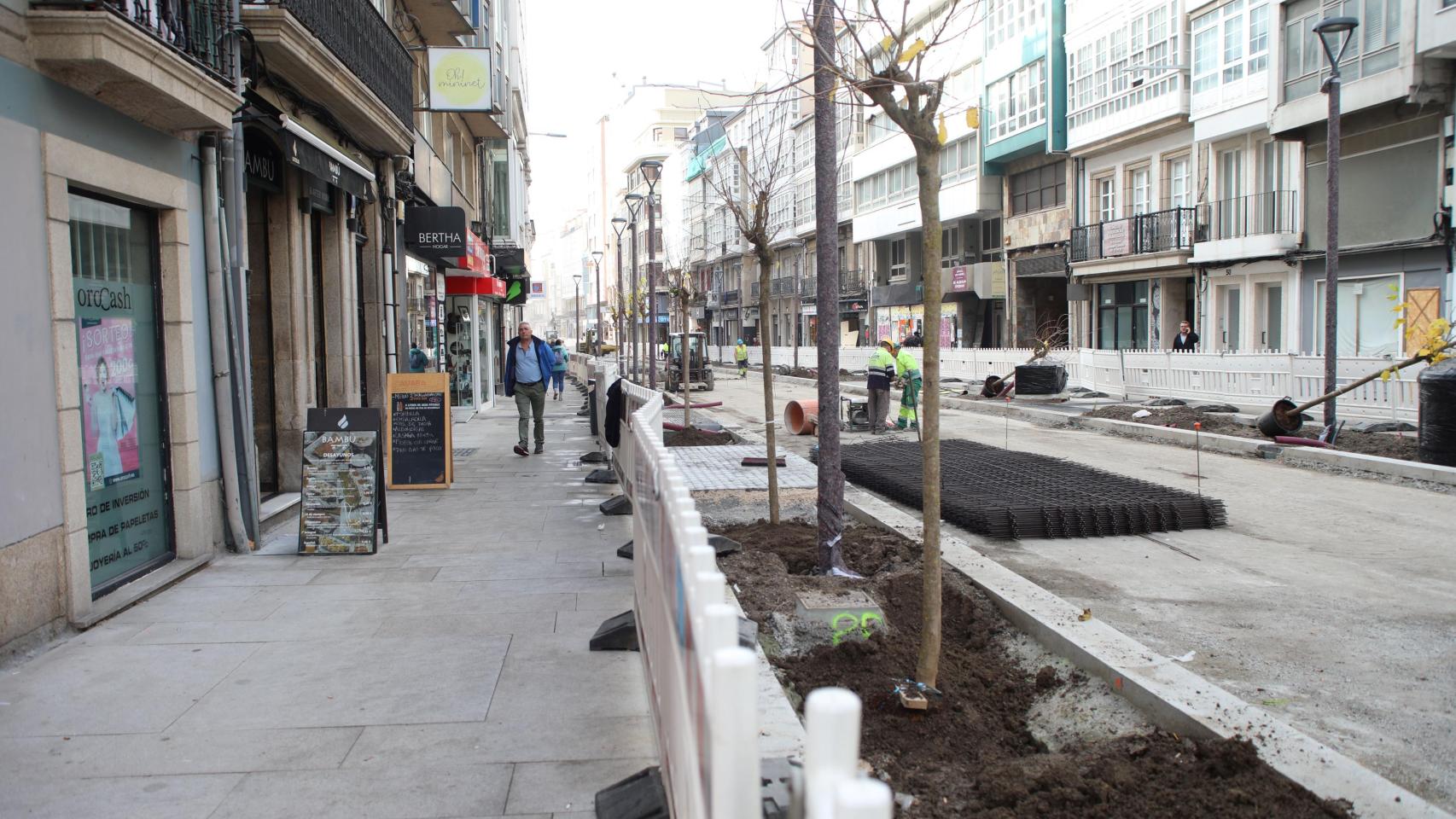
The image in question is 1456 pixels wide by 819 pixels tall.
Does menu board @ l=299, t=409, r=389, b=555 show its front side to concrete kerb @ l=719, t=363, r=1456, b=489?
no

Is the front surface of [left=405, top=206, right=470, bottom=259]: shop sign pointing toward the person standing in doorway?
no

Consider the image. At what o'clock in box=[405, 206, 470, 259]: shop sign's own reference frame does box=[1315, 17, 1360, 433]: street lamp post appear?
The street lamp post is roughly at 10 o'clock from the shop sign.

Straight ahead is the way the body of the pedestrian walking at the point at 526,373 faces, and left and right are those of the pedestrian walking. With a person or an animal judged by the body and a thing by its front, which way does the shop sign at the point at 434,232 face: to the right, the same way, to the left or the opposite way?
the same way

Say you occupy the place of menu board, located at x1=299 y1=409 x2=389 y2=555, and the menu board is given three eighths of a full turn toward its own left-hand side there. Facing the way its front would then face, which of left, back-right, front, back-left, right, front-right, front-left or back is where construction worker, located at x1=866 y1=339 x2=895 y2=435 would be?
front

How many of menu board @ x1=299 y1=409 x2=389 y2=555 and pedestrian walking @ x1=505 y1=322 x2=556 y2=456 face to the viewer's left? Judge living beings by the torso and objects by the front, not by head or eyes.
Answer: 0

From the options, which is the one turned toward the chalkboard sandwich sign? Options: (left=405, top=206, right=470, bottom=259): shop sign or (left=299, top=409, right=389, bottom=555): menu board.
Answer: the shop sign

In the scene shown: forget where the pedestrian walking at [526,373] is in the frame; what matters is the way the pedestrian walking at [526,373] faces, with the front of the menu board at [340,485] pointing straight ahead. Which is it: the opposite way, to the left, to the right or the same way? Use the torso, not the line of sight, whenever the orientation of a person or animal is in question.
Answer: the same way

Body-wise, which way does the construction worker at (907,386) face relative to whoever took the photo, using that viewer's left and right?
facing to the left of the viewer

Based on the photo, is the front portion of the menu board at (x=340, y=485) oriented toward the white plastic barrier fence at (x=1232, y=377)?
no

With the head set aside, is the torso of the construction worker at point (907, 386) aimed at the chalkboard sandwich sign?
no

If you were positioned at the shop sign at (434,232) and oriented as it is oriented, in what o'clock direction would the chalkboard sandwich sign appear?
The chalkboard sandwich sign is roughly at 12 o'clock from the shop sign.

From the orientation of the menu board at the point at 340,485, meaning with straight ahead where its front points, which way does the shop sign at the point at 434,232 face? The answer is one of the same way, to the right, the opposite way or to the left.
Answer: the same way

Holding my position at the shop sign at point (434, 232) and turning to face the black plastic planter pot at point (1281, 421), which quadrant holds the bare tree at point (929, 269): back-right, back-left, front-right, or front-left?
front-right

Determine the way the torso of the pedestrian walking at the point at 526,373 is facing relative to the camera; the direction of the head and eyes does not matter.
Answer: toward the camera

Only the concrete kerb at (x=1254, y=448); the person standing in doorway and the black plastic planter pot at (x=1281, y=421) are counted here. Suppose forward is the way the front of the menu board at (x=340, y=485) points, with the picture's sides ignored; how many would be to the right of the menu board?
0

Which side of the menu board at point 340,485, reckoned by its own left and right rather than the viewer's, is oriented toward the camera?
front

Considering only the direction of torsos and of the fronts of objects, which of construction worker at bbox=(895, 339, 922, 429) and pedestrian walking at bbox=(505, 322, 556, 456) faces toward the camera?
the pedestrian walking
